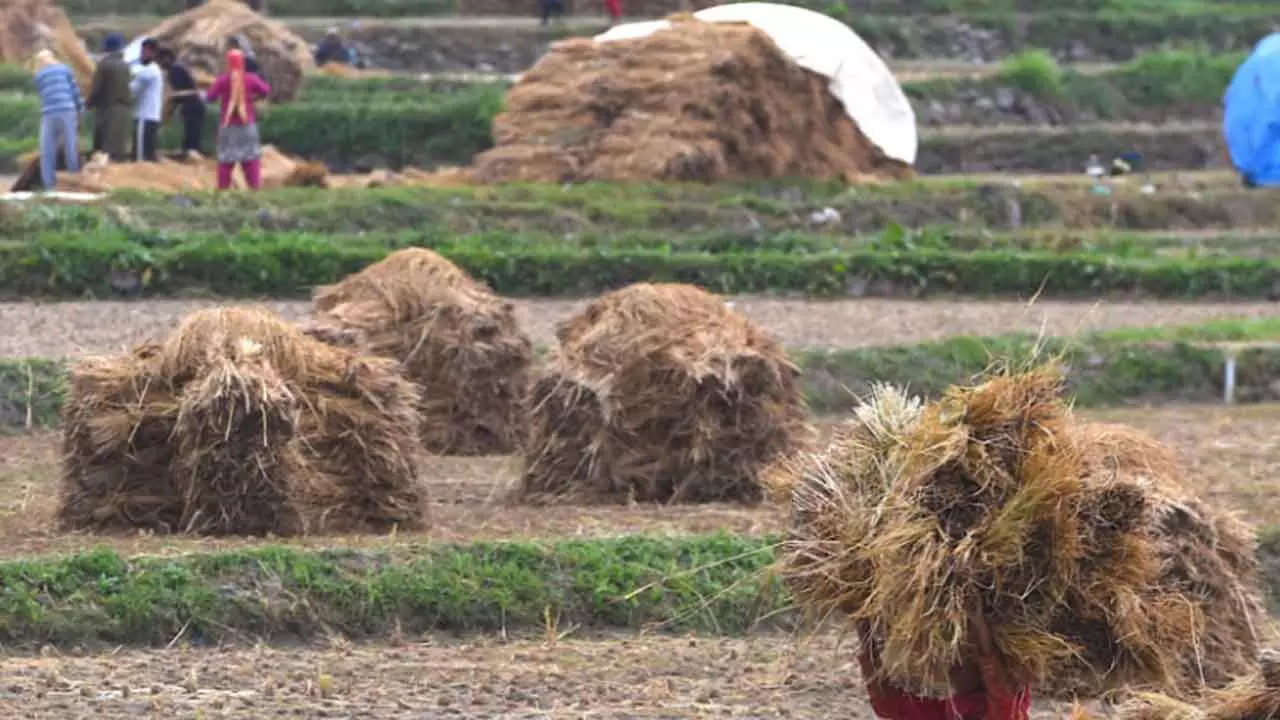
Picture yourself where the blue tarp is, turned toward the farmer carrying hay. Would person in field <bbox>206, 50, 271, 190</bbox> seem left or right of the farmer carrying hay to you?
right

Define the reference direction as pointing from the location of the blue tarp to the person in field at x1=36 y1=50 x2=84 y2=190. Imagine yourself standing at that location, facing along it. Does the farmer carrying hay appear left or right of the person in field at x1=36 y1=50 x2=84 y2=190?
left

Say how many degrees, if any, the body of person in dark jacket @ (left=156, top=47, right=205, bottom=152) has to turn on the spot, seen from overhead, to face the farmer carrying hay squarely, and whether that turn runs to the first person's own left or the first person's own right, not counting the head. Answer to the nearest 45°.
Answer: approximately 90° to the first person's own left

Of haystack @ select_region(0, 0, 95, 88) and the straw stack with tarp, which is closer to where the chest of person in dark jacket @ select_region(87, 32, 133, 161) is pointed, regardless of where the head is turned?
the haystack

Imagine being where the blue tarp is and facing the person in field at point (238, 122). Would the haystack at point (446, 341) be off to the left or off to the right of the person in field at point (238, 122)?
left

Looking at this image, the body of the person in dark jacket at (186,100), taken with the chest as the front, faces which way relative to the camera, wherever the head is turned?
to the viewer's left

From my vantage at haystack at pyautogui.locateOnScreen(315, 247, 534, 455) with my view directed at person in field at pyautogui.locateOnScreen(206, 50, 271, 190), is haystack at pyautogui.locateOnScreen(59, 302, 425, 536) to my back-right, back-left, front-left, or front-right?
back-left

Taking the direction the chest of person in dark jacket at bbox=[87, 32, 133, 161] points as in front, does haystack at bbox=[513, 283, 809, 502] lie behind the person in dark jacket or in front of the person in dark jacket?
behind

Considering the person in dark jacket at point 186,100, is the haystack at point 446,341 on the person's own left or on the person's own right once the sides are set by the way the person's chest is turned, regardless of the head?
on the person's own left
